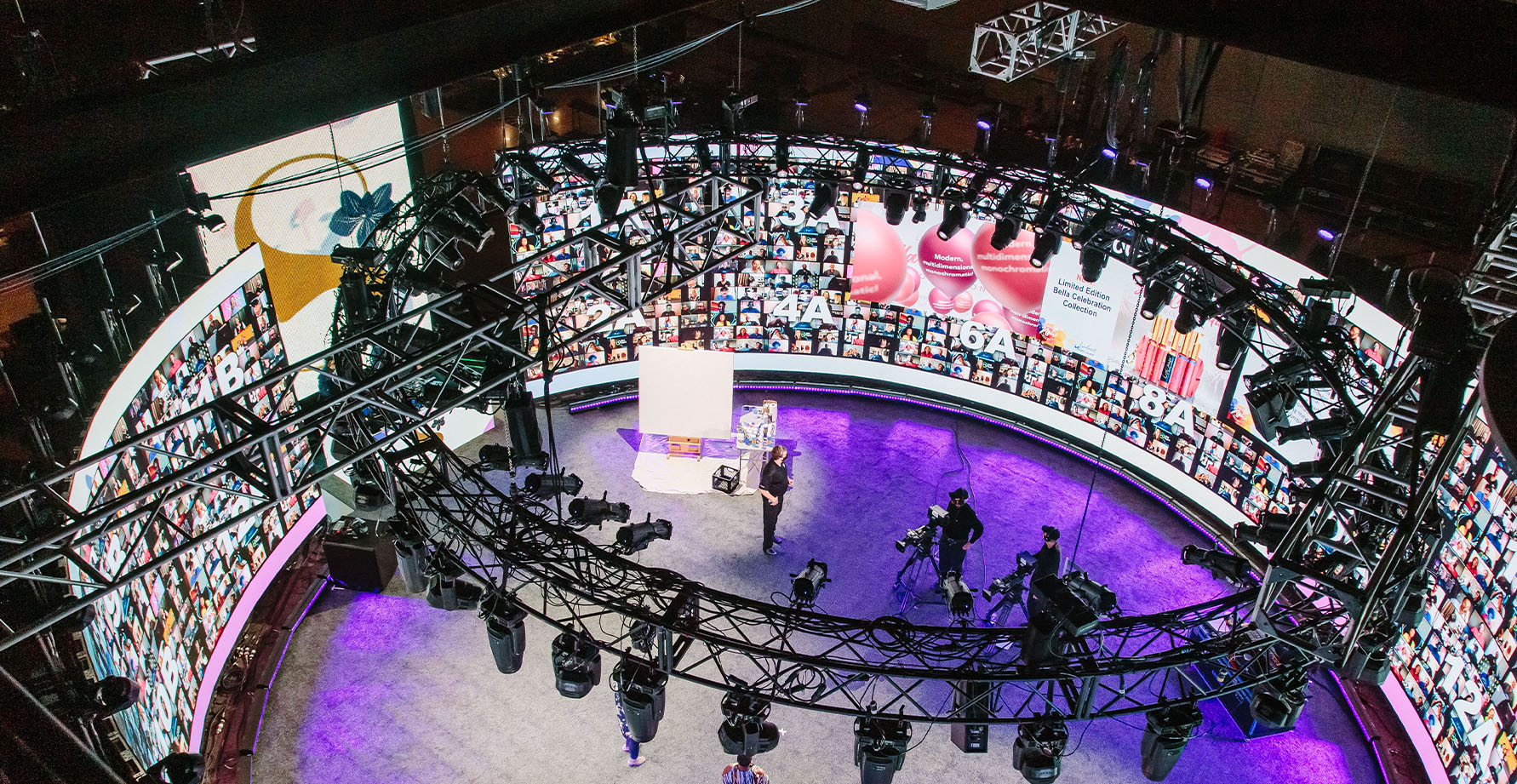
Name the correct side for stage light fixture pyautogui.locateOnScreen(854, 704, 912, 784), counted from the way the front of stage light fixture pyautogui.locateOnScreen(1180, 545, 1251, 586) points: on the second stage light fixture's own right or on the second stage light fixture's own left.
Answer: on the second stage light fixture's own left

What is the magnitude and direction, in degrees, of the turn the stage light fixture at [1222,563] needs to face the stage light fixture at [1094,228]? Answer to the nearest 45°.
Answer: approximately 45° to its right

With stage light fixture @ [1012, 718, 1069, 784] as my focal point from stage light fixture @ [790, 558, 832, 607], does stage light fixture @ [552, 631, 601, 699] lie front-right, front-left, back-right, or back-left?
back-right

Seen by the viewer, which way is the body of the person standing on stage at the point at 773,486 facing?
to the viewer's right

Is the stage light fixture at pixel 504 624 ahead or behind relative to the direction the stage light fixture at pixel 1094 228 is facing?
ahead

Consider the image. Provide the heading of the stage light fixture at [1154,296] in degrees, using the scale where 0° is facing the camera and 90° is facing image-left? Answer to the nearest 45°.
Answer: approximately 45°

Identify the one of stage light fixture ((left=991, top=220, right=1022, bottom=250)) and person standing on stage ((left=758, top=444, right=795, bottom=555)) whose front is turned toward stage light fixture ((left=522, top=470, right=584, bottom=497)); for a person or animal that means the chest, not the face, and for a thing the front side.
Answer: stage light fixture ((left=991, top=220, right=1022, bottom=250))

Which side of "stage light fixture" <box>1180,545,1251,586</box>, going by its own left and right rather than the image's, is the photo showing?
left

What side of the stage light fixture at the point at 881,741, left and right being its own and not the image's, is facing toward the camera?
back

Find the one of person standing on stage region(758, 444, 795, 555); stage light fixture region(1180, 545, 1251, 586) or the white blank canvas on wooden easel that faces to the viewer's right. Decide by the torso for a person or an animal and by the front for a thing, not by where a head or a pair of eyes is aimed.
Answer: the person standing on stage

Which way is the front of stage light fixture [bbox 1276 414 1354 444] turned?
to the viewer's left
